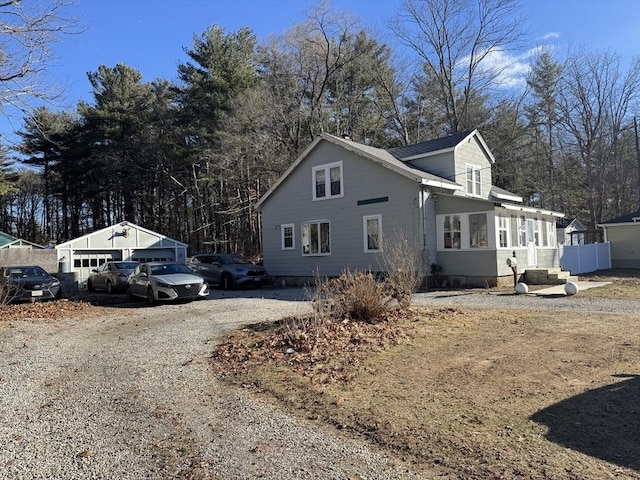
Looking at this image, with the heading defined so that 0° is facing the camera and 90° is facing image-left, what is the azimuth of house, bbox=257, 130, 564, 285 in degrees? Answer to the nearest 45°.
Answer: approximately 315°

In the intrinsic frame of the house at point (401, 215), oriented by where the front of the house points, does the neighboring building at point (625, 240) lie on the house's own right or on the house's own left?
on the house's own left

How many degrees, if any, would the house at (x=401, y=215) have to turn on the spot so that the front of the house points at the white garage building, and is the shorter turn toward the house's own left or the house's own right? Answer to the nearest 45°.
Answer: approximately 135° to the house's own right

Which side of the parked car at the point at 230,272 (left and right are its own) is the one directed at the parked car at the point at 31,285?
right

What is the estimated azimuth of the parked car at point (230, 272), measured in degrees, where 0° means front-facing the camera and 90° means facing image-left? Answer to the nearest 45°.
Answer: approximately 315°

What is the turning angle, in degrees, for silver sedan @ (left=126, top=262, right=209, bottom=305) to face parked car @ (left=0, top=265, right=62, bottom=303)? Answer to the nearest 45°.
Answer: approximately 180°

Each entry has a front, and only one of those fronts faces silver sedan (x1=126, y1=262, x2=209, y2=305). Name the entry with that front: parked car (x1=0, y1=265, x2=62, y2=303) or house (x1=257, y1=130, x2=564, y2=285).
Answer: the parked car
